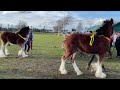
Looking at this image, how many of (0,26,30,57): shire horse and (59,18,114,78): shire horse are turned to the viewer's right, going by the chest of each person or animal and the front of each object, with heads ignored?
2

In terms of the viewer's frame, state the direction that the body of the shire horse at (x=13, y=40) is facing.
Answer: to the viewer's right

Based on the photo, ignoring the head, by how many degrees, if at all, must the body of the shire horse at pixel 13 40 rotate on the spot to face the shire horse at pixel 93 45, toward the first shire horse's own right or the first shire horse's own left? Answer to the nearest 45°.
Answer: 0° — it already faces it

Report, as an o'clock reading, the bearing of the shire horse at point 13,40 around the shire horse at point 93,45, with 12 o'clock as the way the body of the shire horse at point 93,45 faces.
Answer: the shire horse at point 13,40 is roughly at 6 o'clock from the shire horse at point 93,45.

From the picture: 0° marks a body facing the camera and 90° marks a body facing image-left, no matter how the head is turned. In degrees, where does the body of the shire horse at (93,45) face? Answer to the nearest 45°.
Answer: approximately 270°
